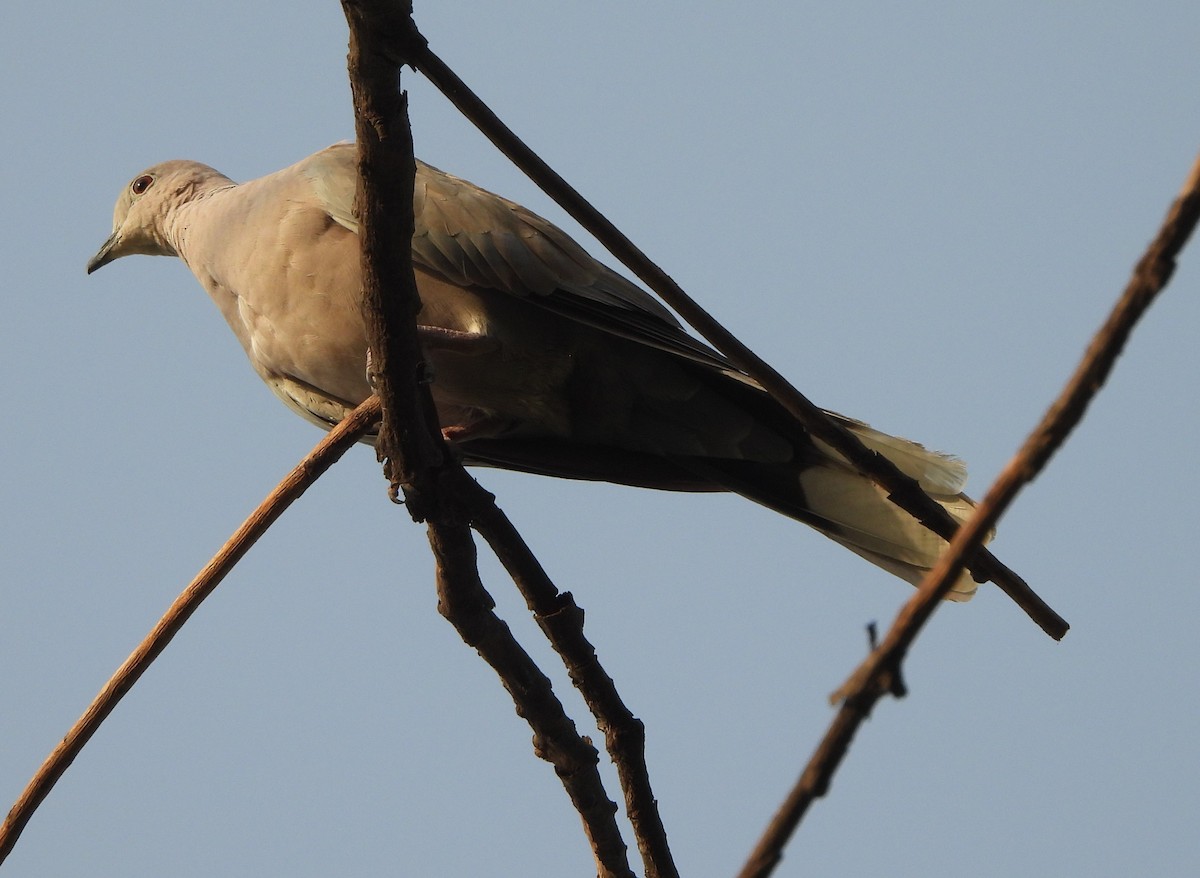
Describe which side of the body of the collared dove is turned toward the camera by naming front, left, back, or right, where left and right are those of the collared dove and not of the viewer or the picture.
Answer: left

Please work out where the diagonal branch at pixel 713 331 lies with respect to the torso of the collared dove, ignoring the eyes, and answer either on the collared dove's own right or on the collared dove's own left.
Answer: on the collared dove's own left
